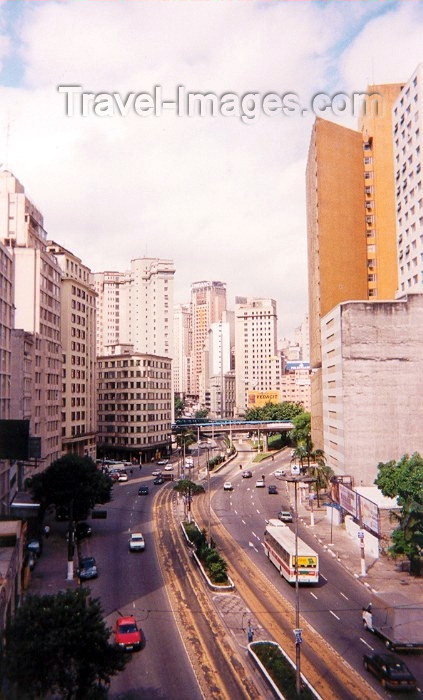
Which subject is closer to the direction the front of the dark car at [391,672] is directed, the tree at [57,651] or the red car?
the red car

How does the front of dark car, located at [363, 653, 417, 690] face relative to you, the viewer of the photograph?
facing away from the viewer and to the left of the viewer

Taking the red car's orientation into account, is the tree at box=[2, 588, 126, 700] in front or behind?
in front

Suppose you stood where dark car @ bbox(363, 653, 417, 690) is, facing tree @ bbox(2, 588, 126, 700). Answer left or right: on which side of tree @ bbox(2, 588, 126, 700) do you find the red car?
right

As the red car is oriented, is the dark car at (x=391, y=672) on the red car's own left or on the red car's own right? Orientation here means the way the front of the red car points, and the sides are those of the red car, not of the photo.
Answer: on the red car's own left

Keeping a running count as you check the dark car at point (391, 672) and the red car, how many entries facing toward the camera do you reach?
1

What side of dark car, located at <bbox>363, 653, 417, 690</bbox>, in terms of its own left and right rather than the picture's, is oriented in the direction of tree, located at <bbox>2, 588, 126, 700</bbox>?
left

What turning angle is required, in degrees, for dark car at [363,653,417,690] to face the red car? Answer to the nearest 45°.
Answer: approximately 45° to its left

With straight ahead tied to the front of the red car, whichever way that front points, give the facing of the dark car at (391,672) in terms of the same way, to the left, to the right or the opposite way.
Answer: the opposite way

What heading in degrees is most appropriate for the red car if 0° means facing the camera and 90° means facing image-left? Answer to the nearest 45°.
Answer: approximately 0°
